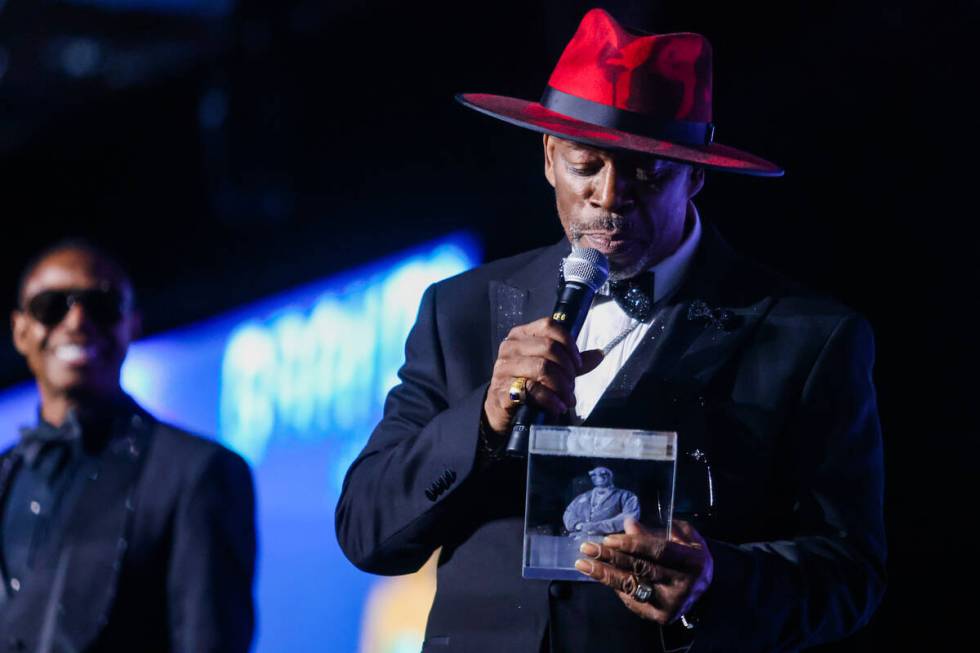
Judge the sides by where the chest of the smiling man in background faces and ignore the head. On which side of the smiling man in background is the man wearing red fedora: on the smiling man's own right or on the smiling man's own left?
on the smiling man's own left

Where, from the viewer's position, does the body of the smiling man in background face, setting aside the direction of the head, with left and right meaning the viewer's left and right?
facing the viewer and to the left of the viewer

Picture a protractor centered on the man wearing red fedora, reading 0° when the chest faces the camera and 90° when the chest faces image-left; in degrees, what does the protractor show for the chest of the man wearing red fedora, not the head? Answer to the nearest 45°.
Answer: approximately 45°

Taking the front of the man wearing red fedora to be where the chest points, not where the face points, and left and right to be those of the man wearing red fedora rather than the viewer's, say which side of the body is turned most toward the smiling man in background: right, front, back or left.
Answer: right

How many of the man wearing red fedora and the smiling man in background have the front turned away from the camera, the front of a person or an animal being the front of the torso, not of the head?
0
